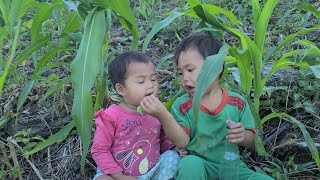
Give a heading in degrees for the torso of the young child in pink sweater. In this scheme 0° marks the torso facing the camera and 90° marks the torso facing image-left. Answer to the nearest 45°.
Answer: approximately 315°

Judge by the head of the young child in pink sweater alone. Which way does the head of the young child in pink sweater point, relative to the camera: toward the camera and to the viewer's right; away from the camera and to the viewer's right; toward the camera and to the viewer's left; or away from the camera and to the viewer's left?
toward the camera and to the viewer's right

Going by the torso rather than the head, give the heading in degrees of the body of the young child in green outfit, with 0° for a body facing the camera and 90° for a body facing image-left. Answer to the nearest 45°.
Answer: approximately 0°

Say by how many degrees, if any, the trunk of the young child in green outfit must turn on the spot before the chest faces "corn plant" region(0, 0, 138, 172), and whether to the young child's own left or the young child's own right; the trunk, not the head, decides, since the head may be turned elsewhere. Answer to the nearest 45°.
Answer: approximately 90° to the young child's own right
